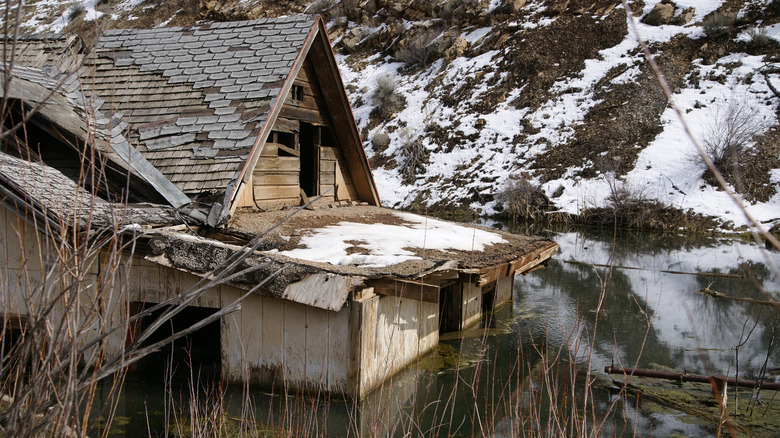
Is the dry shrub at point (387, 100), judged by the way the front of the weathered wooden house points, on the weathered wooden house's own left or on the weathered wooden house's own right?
on the weathered wooden house's own left

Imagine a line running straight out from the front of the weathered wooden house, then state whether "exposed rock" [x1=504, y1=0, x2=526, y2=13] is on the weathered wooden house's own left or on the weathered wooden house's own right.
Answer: on the weathered wooden house's own left

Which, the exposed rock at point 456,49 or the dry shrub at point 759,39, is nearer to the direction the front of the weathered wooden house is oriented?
the dry shrub

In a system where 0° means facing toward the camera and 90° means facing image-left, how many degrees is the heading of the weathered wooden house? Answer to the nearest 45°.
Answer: approximately 315°

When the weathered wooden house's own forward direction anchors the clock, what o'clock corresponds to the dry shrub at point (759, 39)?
The dry shrub is roughly at 9 o'clock from the weathered wooden house.

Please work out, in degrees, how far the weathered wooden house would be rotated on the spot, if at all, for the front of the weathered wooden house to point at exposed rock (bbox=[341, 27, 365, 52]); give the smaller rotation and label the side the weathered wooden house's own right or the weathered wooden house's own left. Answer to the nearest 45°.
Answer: approximately 135° to the weathered wooden house's own left

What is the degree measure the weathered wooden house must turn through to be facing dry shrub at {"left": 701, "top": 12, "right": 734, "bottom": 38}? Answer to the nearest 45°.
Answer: approximately 90° to its left

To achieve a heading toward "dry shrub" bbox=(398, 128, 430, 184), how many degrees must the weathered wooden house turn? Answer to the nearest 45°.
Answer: approximately 135° to its left

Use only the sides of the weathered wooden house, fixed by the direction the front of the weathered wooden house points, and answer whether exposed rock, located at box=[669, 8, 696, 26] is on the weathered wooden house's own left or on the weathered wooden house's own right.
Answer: on the weathered wooden house's own left

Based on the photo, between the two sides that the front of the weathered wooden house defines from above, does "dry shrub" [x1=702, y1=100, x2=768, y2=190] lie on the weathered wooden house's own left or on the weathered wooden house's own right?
on the weathered wooden house's own left

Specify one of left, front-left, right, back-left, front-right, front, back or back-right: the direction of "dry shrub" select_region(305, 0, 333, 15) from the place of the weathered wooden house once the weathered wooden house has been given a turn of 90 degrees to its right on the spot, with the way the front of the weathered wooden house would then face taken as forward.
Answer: back-right

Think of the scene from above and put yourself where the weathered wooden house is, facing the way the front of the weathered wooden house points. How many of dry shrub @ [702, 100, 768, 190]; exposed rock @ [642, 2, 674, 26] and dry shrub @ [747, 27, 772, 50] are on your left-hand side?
3

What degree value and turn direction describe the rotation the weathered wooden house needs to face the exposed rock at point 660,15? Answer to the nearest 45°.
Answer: approximately 90° to its left

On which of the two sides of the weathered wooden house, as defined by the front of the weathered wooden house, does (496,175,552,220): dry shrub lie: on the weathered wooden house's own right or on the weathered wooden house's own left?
on the weathered wooden house's own left
